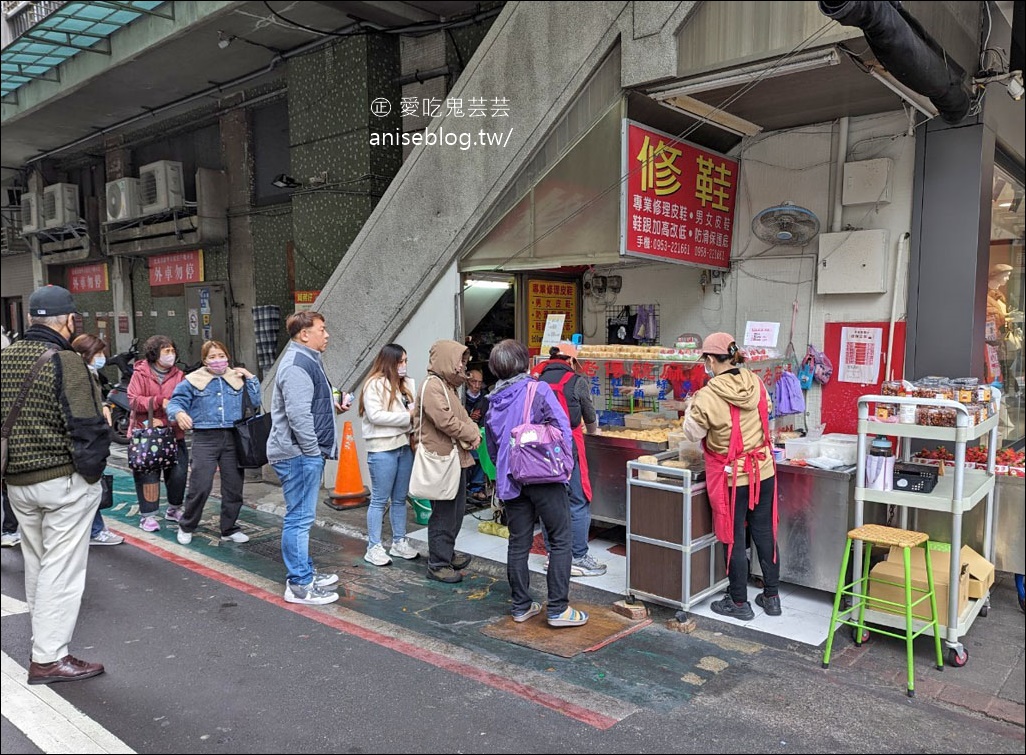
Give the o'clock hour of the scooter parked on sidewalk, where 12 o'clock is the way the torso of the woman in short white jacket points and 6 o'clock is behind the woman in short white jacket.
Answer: The scooter parked on sidewalk is roughly at 6 o'clock from the woman in short white jacket.

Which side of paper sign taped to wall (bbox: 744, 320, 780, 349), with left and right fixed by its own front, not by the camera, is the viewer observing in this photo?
front

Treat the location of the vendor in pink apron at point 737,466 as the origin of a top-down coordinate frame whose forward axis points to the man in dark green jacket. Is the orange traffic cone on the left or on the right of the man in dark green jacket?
right

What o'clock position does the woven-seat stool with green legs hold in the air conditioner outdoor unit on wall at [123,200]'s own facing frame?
The woven-seat stool with green legs is roughly at 10 o'clock from the air conditioner outdoor unit on wall.

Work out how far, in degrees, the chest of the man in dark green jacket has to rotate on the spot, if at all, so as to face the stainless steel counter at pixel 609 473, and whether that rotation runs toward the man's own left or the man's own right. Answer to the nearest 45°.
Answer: approximately 45° to the man's own right

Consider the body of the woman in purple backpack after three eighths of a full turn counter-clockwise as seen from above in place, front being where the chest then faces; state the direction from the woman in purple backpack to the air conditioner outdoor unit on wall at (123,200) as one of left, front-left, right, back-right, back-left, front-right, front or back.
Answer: front-right

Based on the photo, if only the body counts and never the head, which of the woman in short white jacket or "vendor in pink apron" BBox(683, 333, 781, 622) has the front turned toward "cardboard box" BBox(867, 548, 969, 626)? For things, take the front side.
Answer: the woman in short white jacket

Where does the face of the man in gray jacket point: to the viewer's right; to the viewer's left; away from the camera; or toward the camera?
to the viewer's right

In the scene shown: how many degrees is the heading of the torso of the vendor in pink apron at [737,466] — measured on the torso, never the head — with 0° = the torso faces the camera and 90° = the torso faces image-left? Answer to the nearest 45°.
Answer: approximately 135°

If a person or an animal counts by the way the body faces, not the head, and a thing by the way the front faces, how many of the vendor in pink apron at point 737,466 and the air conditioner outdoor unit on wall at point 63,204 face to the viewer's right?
0

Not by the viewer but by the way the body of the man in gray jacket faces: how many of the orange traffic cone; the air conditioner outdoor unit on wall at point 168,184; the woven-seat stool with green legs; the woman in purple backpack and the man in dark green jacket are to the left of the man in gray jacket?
2

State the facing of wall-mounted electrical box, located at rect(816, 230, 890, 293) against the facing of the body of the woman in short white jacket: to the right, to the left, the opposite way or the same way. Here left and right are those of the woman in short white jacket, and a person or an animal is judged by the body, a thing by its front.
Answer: to the right

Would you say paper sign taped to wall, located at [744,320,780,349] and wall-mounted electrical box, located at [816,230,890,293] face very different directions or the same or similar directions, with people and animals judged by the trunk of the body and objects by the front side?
same or similar directions

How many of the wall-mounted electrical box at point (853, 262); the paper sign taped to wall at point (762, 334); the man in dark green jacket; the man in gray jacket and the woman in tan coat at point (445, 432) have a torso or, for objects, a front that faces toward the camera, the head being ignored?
2

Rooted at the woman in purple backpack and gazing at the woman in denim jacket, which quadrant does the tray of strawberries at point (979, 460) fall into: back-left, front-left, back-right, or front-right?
back-right

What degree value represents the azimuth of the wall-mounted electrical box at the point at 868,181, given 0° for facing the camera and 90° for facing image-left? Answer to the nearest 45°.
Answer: approximately 0°

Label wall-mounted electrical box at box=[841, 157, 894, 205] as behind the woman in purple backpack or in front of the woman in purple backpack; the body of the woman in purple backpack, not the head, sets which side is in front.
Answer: in front

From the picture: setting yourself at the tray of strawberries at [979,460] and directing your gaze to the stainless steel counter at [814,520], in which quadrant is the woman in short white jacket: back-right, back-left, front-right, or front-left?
front-right
